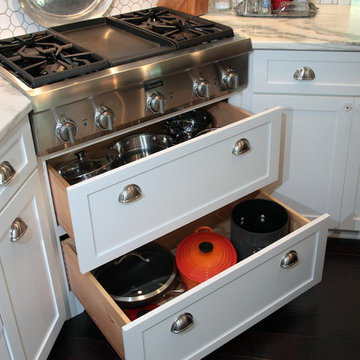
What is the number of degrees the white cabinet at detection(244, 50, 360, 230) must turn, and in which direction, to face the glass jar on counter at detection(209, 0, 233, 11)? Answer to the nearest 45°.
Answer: approximately 135° to its right

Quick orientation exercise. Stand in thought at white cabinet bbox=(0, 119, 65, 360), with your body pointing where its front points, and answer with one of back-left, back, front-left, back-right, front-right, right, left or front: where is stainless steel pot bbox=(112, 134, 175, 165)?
left

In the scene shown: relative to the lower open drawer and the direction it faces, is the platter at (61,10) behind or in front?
behind

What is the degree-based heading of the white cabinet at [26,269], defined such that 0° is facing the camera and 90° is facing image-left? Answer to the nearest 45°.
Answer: approximately 315°

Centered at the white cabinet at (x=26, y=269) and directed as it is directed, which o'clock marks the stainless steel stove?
The stainless steel stove is roughly at 9 o'clock from the white cabinet.
